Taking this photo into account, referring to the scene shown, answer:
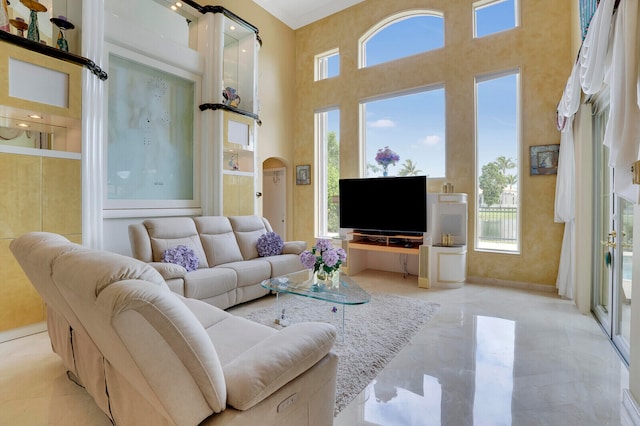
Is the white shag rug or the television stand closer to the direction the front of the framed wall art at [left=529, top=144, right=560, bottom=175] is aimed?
the white shag rug

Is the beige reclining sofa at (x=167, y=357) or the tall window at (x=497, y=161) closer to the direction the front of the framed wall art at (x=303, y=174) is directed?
the beige reclining sofa

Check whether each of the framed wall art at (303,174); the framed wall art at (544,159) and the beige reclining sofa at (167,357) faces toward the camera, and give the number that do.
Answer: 2

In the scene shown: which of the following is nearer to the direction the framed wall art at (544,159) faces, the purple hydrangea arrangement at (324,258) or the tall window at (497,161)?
the purple hydrangea arrangement

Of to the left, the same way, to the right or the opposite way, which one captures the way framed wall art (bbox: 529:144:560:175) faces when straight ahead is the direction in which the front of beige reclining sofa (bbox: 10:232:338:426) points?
the opposite way

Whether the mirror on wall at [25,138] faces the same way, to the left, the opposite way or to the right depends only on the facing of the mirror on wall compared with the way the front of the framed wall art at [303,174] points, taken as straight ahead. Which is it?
to the left
